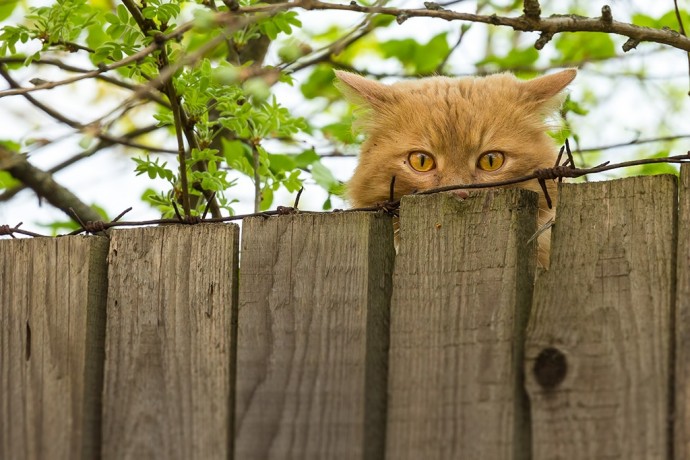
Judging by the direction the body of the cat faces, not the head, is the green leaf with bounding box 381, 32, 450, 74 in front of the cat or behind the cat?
behind

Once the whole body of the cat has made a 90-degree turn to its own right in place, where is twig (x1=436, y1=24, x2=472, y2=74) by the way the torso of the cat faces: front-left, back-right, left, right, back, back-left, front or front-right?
right

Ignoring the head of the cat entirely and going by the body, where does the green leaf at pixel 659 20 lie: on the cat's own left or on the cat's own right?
on the cat's own left

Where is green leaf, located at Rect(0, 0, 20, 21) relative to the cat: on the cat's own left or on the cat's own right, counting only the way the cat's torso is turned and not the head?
on the cat's own right

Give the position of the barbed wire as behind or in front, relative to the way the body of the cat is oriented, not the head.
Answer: in front

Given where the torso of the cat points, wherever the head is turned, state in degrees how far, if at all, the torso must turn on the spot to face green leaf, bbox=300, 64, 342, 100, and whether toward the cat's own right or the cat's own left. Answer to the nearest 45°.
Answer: approximately 135° to the cat's own right

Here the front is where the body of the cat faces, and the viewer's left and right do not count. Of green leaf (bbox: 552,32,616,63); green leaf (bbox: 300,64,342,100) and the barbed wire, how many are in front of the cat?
1

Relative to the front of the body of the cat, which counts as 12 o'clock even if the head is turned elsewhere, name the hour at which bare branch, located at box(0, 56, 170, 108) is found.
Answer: The bare branch is roughly at 3 o'clock from the cat.

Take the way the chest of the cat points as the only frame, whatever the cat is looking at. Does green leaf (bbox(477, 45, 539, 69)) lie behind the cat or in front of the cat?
behind

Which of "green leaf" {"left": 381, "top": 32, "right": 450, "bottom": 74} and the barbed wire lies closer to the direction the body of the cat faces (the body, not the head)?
the barbed wire

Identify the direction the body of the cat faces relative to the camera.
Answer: toward the camera
